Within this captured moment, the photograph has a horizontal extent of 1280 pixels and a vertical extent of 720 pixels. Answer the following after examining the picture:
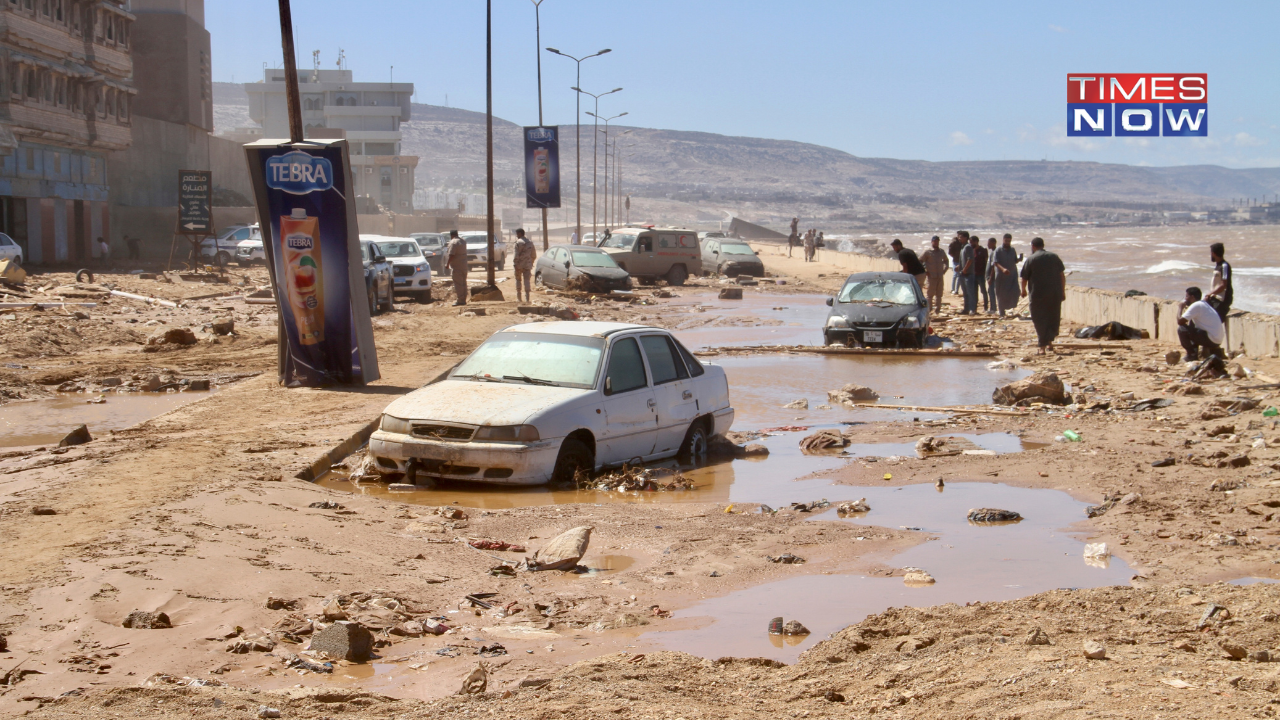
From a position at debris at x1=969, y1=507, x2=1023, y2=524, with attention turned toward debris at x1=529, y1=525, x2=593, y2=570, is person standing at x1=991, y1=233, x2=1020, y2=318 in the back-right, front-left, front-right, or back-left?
back-right

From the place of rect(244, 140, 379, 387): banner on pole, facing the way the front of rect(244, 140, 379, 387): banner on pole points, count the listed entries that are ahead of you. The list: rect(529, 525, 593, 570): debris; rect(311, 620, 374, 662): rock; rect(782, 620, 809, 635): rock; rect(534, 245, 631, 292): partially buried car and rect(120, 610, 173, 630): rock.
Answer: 4

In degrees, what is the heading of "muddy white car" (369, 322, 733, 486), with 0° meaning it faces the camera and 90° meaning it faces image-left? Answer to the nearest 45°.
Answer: approximately 45°

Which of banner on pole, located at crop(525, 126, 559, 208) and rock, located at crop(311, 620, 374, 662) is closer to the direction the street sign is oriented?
the rock

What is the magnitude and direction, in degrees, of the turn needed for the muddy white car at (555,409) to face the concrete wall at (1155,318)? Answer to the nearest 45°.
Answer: approximately 180°

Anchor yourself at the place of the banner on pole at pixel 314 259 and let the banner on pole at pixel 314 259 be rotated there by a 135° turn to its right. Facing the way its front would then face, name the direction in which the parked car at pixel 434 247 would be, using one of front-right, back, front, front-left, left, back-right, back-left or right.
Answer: front-right

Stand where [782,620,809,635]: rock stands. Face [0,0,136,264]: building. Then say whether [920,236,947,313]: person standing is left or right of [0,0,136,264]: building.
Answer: right

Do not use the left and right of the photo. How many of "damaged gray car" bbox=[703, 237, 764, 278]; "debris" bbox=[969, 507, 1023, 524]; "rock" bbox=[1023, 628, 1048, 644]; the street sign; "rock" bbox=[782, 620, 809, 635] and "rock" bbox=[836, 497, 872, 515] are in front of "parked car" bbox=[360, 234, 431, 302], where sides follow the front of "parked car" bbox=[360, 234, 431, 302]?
4

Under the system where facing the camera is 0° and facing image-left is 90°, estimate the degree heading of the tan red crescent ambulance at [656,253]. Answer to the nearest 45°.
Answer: approximately 45°
